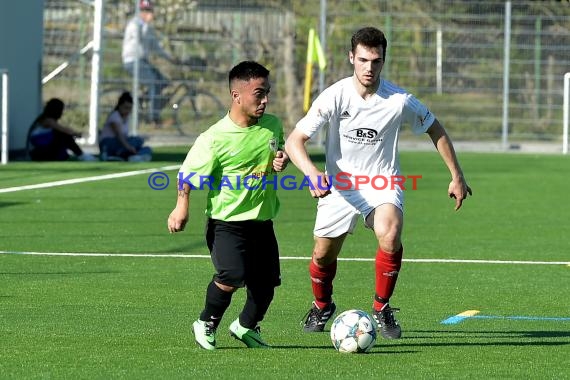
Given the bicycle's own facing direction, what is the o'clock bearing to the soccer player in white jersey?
The soccer player in white jersey is roughly at 3 o'clock from the bicycle.

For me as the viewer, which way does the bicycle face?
facing to the right of the viewer

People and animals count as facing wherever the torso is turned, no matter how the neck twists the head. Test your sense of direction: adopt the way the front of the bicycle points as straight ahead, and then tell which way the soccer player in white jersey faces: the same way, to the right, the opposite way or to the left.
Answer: to the right

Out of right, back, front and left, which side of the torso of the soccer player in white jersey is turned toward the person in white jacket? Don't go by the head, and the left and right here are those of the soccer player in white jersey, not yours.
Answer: back

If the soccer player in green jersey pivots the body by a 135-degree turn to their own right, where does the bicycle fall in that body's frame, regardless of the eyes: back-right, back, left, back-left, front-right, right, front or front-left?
right
